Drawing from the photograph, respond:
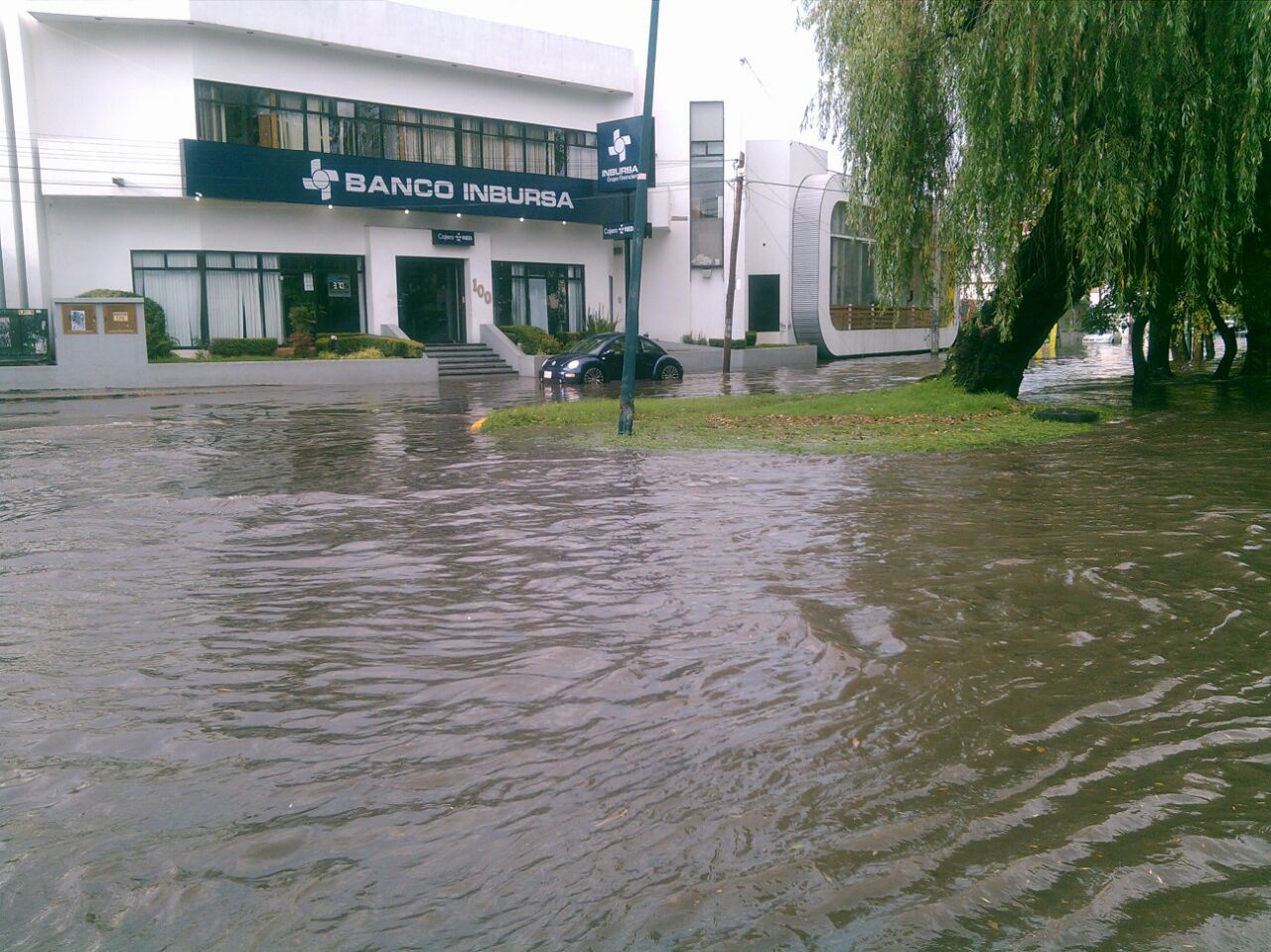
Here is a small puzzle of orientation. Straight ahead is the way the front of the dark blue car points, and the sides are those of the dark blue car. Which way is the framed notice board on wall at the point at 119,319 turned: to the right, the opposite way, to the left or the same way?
to the left

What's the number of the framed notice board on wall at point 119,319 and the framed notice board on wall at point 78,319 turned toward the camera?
2

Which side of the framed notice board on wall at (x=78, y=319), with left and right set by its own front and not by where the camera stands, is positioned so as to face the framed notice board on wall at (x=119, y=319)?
left

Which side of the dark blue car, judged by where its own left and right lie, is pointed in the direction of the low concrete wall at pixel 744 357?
back

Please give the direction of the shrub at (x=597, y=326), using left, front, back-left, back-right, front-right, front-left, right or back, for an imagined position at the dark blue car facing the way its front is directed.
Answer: back-right

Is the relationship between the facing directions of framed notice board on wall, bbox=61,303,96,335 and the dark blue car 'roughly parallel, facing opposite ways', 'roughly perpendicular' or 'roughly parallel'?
roughly perpendicular

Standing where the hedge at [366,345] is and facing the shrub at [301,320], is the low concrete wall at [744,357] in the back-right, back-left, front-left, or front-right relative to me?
back-right

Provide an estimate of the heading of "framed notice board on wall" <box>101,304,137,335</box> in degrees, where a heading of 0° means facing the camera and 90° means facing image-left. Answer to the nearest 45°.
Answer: approximately 0°

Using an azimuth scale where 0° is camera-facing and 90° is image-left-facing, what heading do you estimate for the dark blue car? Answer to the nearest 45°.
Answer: approximately 45°

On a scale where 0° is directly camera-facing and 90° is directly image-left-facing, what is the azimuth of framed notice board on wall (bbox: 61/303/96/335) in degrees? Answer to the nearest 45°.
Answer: approximately 0°

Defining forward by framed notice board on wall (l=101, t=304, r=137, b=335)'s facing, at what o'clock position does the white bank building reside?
The white bank building is roughly at 8 o'clock from the framed notice board on wall.
